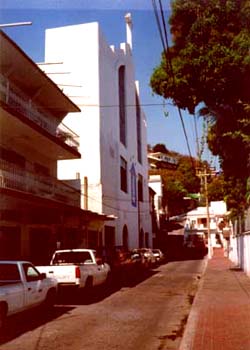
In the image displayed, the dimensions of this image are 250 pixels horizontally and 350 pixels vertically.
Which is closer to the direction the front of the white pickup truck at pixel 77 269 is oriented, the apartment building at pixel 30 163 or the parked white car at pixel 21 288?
the apartment building

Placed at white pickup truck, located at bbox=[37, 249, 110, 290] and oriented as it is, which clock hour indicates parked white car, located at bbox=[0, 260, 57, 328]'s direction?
The parked white car is roughly at 5 o'clock from the white pickup truck.

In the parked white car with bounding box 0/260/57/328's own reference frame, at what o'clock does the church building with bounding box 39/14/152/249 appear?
The church building is roughly at 11 o'clock from the parked white car.

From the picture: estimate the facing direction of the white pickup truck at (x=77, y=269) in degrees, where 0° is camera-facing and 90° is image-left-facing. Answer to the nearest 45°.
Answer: approximately 225°

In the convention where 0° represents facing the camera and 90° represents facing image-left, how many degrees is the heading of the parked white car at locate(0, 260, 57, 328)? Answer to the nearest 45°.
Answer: approximately 225°

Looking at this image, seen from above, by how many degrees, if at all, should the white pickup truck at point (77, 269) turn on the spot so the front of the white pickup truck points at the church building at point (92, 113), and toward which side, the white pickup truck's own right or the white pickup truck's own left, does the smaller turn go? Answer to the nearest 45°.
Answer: approximately 45° to the white pickup truck's own left

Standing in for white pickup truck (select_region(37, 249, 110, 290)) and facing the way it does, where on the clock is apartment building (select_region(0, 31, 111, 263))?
The apartment building is roughly at 10 o'clock from the white pickup truck.

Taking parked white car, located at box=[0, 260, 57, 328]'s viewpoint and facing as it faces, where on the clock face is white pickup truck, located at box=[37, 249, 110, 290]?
The white pickup truck is roughly at 11 o'clock from the parked white car.

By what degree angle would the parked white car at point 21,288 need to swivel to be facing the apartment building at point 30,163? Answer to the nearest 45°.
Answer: approximately 45° to its left
